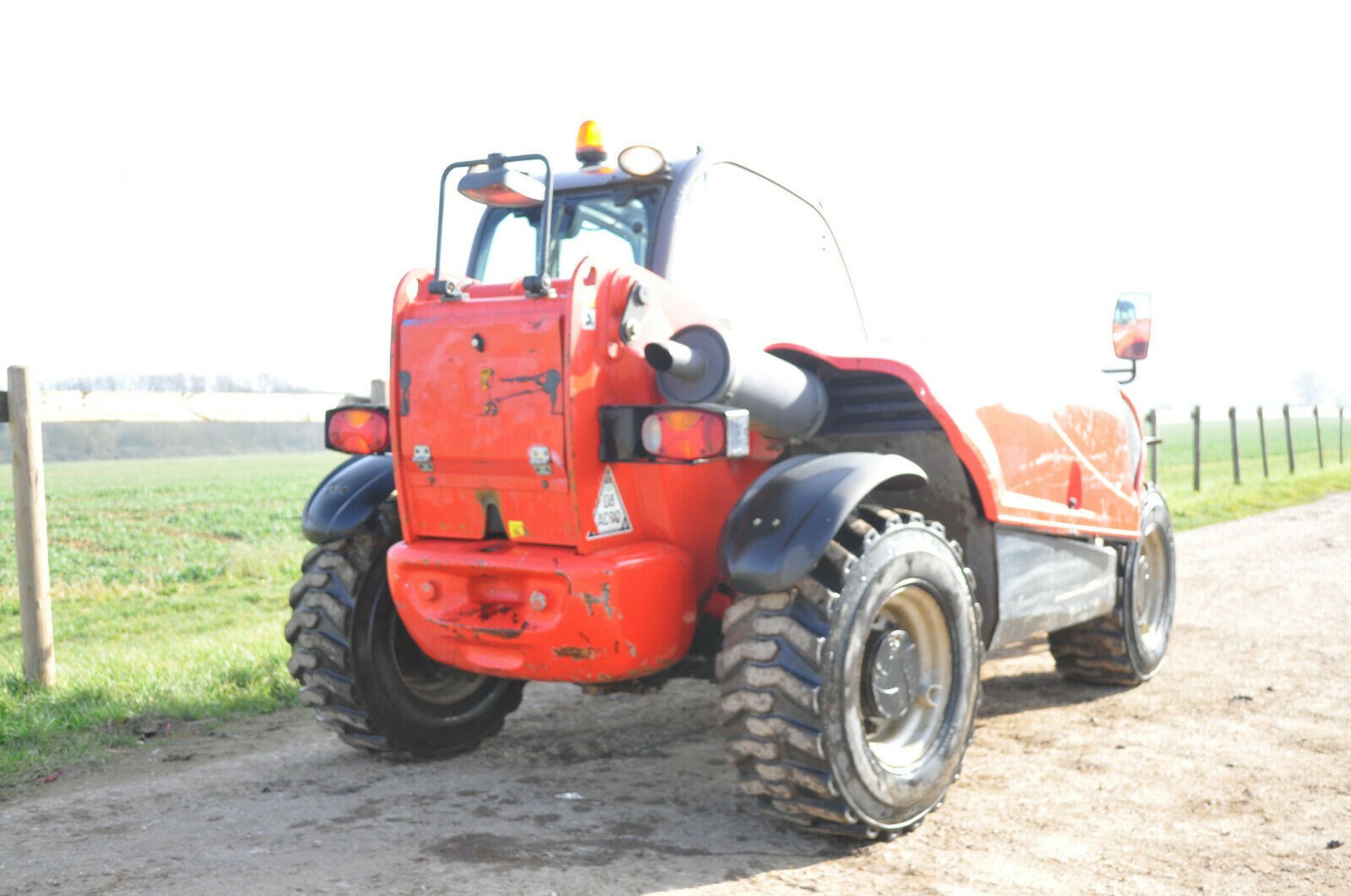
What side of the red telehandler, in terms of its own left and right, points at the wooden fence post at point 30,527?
left

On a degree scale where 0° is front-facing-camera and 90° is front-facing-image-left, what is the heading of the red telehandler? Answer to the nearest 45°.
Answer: approximately 225°

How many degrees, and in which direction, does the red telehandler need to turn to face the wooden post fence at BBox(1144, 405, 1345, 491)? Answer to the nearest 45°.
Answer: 0° — it already faces it

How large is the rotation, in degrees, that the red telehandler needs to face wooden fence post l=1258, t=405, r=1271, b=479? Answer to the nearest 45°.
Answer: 0° — it already faces it
